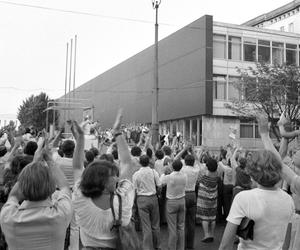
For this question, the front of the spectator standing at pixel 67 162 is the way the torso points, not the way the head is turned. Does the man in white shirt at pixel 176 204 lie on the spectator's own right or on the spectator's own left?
on the spectator's own right

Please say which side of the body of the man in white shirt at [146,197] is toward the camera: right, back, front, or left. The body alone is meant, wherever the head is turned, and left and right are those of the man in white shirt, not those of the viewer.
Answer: back

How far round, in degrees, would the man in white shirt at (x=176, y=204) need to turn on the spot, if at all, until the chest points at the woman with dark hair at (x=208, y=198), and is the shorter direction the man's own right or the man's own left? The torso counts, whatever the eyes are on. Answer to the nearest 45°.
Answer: approximately 45° to the man's own right

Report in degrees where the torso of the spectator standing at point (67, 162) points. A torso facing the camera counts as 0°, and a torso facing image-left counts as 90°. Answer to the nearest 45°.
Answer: approximately 180°

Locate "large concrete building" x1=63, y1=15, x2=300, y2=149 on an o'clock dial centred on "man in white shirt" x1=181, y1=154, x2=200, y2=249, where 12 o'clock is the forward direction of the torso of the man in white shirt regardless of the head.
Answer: The large concrete building is roughly at 12 o'clock from the man in white shirt.

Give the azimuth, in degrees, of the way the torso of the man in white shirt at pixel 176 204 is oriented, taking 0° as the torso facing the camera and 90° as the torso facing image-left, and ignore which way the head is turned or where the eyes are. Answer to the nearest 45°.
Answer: approximately 180°

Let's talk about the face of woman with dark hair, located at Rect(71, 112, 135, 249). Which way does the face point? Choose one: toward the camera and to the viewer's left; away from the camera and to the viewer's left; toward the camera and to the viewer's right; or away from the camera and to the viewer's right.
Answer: away from the camera and to the viewer's right

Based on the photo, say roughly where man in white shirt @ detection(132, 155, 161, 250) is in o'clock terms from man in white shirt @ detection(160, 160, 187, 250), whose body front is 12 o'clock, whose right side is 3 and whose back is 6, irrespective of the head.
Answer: man in white shirt @ detection(132, 155, 161, 250) is roughly at 9 o'clock from man in white shirt @ detection(160, 160, 187, 250).

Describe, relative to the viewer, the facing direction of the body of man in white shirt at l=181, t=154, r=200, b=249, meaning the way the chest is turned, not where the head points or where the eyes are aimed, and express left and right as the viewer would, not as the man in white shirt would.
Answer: facing away from the viewer

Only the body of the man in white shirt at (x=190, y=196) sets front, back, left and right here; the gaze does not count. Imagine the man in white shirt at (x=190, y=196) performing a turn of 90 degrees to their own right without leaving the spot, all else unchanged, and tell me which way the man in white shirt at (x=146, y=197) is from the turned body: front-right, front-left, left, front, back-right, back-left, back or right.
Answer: back-right
